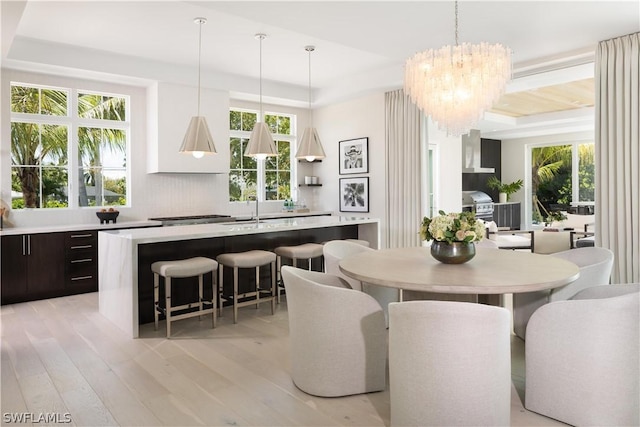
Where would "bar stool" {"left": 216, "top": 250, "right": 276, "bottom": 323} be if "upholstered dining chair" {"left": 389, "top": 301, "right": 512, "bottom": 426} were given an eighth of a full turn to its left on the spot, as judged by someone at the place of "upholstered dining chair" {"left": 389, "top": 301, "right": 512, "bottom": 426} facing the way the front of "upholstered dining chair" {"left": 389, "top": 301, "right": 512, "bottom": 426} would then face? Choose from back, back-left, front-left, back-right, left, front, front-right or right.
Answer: front

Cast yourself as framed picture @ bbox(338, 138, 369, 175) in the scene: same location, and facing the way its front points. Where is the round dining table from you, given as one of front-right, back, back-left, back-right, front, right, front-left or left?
front-left

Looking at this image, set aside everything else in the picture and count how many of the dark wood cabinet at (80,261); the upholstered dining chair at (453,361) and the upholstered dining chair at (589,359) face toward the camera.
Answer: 1

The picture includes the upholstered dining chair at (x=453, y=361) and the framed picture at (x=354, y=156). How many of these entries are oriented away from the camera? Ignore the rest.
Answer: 1

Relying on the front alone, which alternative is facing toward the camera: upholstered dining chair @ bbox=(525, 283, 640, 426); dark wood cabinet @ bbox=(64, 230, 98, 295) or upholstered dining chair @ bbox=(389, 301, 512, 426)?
the dark wood cabinet

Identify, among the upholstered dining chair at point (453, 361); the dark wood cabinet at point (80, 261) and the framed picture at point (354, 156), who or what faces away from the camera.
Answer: the upholstered dining chair

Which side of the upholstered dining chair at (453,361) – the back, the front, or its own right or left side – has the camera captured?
back

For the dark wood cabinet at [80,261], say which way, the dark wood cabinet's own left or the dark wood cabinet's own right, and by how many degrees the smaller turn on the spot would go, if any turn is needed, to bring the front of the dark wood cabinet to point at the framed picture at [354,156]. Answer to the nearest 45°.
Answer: approximately 90° to the dark wood cabinet's own left

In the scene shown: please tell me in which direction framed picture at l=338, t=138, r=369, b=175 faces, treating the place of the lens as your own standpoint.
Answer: facing the viewer and to the left of the viewer

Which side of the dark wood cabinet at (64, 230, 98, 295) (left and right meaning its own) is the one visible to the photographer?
front

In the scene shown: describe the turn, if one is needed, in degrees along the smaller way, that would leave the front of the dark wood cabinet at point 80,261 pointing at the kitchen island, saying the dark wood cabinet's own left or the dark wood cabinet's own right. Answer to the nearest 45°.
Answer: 0° — it already faces it

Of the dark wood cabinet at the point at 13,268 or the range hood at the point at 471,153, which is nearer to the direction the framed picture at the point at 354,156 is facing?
the dark wood cabinet

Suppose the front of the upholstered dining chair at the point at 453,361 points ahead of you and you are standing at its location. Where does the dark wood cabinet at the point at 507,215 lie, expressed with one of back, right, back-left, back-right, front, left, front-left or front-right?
front

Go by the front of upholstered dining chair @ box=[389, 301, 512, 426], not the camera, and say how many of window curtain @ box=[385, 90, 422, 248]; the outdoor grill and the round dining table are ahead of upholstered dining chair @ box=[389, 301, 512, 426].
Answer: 3

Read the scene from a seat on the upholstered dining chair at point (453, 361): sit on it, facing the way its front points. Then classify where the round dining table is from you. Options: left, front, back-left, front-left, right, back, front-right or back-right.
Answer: front
